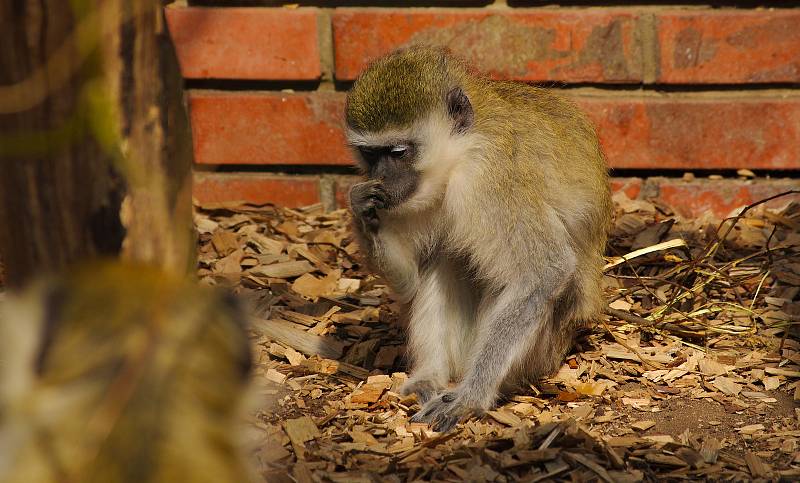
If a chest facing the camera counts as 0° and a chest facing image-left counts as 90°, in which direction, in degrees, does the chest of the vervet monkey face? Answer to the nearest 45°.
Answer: approximately 45°

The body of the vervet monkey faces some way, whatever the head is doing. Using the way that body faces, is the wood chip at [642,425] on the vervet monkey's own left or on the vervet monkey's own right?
on the vervet monkey's own left

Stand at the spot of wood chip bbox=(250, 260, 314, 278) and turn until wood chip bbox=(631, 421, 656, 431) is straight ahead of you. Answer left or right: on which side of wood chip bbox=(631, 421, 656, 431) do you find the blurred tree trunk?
right

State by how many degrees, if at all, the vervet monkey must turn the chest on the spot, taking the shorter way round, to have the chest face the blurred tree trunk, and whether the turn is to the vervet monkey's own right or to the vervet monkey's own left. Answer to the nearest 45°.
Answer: approximately 45° to the vervet monkey's own left

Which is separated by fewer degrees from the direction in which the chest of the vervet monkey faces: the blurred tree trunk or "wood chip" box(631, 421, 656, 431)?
the blurred tree trunk

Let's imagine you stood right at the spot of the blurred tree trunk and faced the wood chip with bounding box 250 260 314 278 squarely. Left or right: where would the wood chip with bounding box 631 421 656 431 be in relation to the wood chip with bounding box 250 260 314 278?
right
